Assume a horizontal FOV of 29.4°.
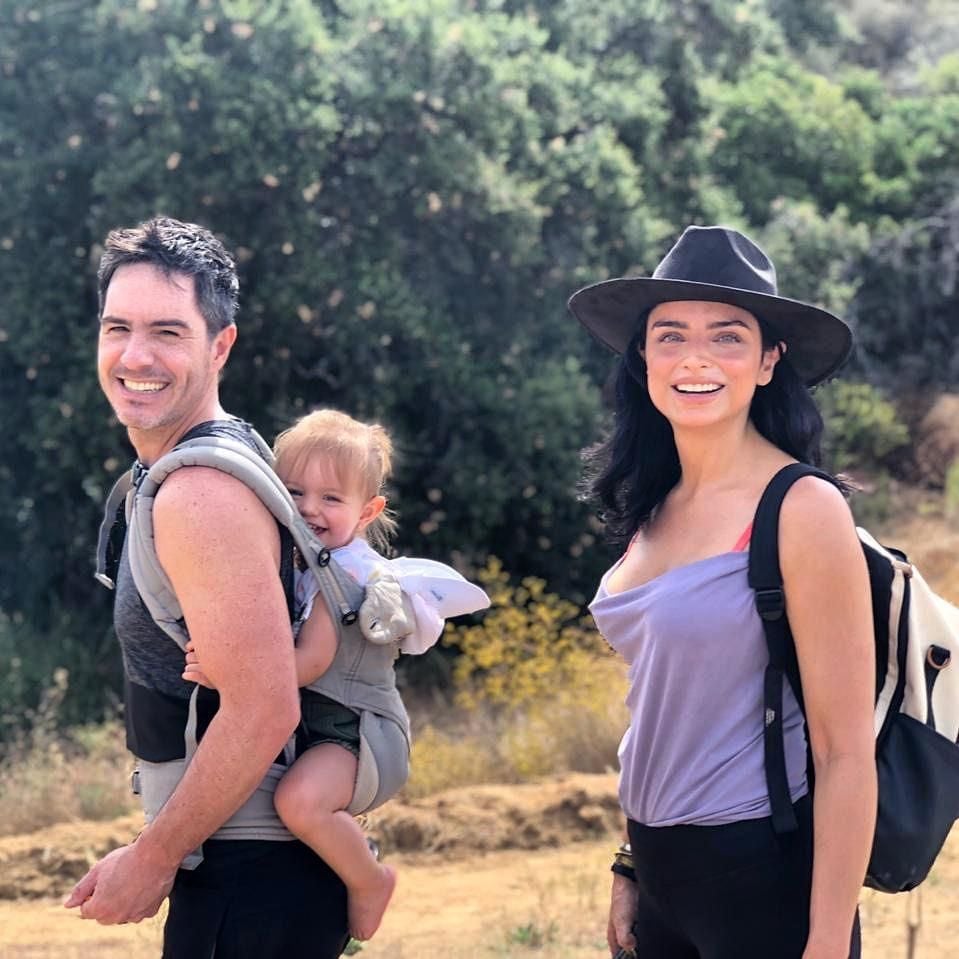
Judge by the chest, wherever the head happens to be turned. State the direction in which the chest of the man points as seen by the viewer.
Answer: to the viewer's left

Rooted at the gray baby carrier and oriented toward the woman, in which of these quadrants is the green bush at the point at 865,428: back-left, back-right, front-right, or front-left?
front-left

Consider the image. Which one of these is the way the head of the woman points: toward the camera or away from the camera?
toward the camera

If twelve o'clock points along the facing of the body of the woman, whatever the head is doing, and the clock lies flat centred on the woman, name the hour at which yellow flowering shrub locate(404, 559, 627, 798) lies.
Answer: The yellow flowering shrub is roughly at 4 o'clock from the woman.

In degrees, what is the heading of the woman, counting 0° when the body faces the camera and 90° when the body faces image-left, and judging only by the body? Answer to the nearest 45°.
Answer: approximately 45°

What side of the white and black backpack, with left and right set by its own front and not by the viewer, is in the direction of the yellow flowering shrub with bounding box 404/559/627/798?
left

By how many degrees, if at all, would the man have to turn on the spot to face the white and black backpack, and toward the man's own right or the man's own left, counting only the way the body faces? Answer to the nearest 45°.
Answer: approximately 180°

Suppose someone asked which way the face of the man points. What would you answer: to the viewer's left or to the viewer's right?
to the viewer's left

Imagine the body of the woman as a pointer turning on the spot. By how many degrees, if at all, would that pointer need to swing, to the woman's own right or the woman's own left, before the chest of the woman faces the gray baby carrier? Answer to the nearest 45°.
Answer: approximately 45° to the woman's own right

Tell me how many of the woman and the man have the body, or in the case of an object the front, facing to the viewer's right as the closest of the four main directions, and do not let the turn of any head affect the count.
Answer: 0
